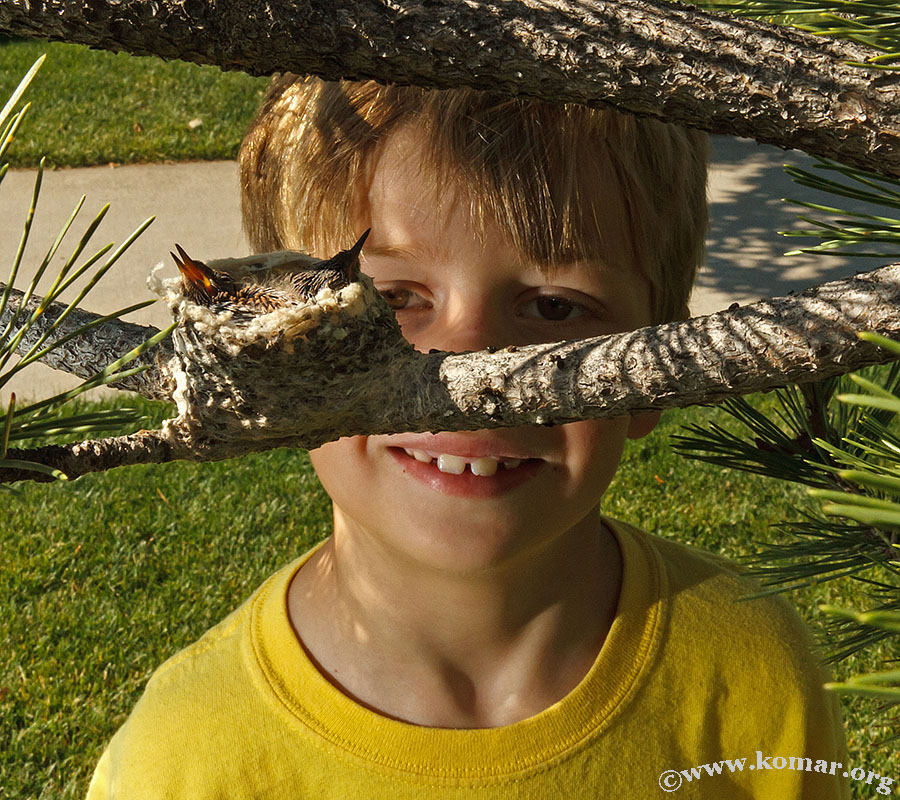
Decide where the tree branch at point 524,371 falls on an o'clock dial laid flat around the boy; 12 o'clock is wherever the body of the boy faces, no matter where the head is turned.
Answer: The tree branch is roughly at 12 o'clock from the boy.

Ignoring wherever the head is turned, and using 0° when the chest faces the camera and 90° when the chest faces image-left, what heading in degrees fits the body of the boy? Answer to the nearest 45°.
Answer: approximately 0°
